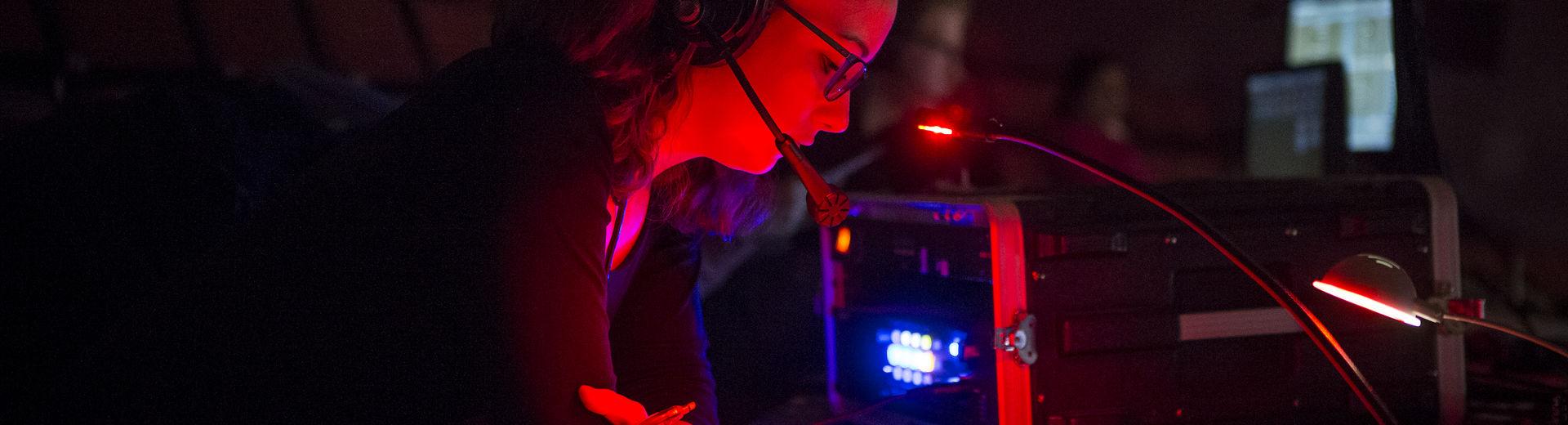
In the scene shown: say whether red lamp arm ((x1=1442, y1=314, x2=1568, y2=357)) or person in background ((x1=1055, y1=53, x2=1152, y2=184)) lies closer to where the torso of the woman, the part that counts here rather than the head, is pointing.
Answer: the red lamp arm

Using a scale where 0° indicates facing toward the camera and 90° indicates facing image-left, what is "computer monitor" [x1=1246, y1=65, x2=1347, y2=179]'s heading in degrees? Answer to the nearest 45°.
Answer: approximately 45°

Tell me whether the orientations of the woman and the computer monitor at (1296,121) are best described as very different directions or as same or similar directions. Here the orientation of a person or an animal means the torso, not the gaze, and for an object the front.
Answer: very different directions

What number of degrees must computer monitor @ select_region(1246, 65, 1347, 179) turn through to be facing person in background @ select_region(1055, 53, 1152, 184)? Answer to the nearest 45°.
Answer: approximately 90° to its right

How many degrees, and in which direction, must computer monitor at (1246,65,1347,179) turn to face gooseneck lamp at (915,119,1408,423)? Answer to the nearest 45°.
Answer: approximately 45° to its left

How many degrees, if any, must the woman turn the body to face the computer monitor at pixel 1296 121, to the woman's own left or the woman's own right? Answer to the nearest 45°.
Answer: approximately 45° to the woman's own left

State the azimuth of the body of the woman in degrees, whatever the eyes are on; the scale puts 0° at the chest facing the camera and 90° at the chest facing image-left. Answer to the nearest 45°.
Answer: approximately 270°

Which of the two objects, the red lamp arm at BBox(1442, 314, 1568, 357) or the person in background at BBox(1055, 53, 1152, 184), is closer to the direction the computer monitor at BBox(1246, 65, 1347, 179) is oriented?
the red lamp arm

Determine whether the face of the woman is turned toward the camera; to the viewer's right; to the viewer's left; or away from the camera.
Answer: to the viewer's right

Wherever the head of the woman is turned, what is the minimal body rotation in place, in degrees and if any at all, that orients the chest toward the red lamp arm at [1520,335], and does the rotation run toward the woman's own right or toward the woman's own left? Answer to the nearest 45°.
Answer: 0° — they already face it

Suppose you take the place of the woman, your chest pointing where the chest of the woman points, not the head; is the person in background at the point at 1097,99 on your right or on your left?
on your left

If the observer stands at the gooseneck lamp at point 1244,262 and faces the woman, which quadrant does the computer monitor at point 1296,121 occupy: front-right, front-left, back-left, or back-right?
back-right

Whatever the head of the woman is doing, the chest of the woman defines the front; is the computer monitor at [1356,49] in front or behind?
in front

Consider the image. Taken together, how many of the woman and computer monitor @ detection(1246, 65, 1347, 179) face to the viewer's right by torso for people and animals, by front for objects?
1
